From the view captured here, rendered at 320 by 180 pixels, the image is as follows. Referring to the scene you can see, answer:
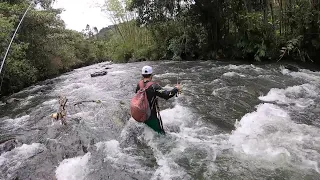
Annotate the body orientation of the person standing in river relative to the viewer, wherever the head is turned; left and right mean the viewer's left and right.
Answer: facing away from the viewer
